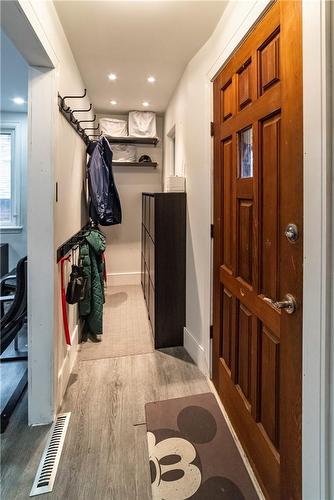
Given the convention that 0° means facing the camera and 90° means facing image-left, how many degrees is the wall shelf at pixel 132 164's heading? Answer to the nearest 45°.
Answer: approximately 0°

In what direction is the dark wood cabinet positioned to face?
to the viewer's left

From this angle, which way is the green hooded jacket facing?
to the viewer's right

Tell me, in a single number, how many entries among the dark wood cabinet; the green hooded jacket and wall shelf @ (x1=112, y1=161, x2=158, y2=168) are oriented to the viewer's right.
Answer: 1

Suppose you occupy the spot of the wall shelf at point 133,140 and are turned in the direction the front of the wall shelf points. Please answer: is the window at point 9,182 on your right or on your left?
on your right

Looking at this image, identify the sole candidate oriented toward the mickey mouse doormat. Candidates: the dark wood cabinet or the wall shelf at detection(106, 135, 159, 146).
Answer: the wall shelf

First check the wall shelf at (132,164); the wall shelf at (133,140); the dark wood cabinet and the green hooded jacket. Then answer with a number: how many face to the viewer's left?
1

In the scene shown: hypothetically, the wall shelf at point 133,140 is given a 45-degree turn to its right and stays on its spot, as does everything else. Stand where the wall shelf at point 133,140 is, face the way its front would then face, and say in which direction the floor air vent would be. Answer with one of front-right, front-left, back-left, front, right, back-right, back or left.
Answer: front-left
